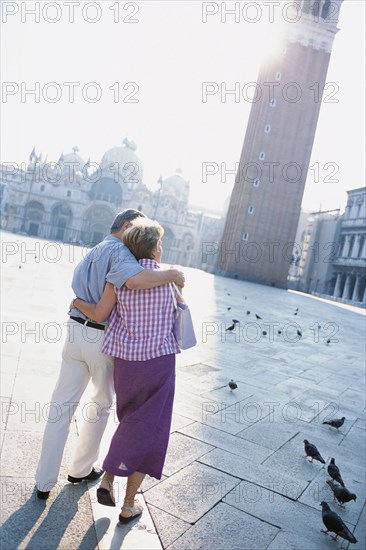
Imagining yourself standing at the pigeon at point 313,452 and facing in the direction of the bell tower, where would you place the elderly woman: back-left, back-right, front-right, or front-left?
back-left

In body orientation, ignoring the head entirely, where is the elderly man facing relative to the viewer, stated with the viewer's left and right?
facing away from the viewer and to the right of the viewer

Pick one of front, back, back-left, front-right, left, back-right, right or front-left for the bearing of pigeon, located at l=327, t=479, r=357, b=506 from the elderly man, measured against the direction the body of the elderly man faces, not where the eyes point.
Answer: front-right

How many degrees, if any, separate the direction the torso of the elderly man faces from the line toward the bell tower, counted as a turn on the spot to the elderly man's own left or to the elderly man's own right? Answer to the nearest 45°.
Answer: approximately 45° to the elderly man's own left

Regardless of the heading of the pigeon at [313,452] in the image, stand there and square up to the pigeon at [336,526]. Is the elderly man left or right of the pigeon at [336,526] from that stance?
right
